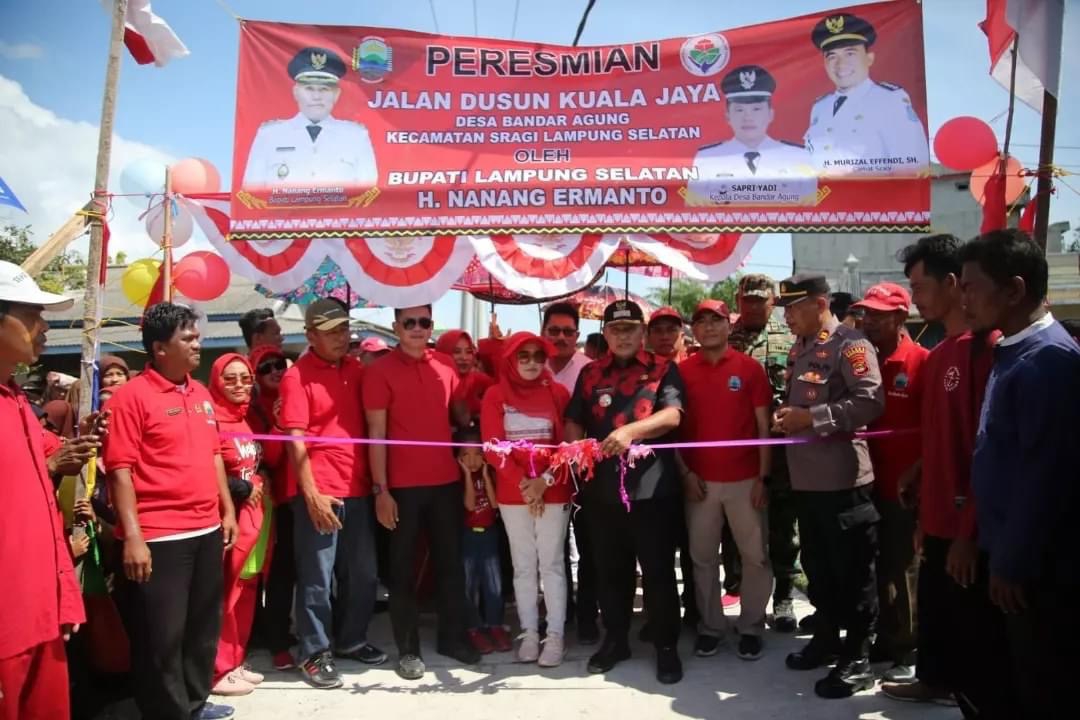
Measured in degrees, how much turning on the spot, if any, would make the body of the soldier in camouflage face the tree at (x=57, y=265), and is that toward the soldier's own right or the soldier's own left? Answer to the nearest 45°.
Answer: approximately 135° to the soldier's own right

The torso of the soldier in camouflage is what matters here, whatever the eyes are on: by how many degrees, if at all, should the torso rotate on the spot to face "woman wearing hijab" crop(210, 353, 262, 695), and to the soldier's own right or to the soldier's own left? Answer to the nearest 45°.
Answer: approximately 45° to the soldier's own right

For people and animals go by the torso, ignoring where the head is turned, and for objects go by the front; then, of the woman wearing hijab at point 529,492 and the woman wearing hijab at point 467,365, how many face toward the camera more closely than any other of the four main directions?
2

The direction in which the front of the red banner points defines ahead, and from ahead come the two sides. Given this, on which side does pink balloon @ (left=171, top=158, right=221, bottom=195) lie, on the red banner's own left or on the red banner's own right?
on the red banner's own right

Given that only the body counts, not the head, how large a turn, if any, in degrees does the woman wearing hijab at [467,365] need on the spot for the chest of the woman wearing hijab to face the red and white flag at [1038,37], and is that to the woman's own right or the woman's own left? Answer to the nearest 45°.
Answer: approximately 45° to the woman's own left

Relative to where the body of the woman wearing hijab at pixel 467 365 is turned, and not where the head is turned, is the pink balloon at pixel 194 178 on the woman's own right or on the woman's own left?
on the woman's own right

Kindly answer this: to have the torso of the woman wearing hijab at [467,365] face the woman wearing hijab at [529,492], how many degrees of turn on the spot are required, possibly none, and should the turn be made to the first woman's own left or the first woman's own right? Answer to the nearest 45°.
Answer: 0° — they already face them

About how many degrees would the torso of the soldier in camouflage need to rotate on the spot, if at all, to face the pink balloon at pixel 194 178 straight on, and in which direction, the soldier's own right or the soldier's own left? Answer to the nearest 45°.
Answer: approximately 90° to the soldier's own right

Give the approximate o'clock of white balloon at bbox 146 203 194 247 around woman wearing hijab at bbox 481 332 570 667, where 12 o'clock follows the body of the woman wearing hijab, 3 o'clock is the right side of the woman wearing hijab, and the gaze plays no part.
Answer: The white balloon is roughly at 4 o'clock from the woman wearing hijab.

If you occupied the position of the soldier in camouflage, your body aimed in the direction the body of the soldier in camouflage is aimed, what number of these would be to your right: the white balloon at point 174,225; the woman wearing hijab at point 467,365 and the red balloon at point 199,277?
3

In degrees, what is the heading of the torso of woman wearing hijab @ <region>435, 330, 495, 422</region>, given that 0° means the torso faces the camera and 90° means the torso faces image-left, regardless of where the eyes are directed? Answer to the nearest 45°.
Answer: approximately 0°

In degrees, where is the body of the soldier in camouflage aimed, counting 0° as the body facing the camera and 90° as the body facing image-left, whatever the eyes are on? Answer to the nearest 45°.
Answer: approximately 0°

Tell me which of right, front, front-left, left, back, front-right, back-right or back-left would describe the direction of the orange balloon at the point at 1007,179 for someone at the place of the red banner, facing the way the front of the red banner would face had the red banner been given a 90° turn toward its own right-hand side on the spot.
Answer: back

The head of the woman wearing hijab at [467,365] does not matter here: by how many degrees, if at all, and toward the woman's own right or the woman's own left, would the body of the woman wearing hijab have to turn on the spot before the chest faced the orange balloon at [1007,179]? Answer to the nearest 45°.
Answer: approximately 90° to the woman's own left
